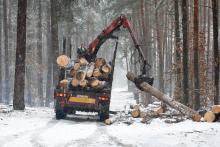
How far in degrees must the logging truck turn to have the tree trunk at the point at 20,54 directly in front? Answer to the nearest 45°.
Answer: approximately 45° to its left

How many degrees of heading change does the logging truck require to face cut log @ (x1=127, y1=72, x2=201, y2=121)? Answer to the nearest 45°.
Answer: approximately 90° to its right

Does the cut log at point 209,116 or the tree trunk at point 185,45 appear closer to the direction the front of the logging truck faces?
the tree trunk

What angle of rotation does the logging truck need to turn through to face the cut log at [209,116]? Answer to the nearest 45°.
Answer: approximately 135° to its right

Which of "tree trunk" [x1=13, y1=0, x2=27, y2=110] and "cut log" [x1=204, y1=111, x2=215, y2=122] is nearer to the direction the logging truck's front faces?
the tree trunk

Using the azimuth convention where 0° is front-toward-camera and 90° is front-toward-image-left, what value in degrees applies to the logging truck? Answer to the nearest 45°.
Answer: approximately 180°

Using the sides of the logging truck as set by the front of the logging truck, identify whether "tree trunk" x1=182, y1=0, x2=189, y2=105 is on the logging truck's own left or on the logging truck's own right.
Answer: on the logging truck's own right
